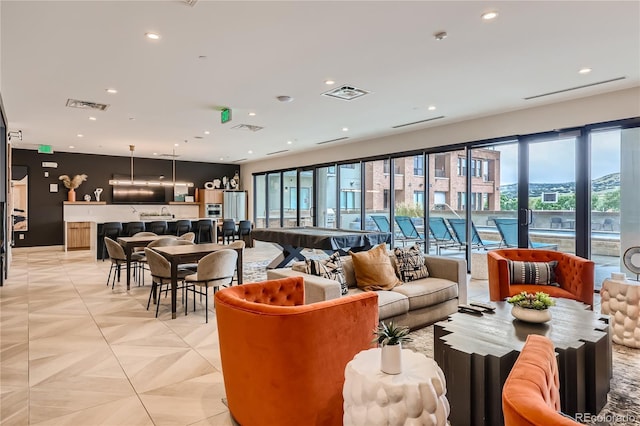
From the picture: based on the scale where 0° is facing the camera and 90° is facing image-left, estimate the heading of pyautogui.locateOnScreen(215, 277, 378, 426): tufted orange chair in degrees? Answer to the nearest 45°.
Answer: approximately 225°

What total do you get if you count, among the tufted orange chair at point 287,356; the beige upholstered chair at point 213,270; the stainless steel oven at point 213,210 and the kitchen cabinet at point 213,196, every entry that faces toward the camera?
2

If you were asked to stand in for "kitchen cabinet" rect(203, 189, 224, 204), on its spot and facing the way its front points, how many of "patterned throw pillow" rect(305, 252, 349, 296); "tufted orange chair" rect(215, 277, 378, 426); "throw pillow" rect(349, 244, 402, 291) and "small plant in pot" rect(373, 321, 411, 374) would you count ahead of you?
4

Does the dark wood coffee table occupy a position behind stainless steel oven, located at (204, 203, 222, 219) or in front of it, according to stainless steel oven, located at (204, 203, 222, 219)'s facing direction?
in front

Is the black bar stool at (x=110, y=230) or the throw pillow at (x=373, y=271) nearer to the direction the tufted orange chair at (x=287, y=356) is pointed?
the throw pillow

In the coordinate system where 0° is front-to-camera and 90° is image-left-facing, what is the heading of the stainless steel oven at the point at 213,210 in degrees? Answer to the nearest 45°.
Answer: approximately 0°

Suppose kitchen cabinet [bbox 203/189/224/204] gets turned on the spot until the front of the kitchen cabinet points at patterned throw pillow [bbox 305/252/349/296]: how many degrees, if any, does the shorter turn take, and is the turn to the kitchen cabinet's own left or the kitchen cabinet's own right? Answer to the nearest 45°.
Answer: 0° — it already faces it

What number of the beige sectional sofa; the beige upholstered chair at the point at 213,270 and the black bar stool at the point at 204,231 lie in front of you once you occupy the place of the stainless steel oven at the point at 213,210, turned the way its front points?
3

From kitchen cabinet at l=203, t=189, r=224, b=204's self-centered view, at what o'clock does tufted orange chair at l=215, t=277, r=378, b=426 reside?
The tufted orange chair is roughly at 12 o'clock from the kitchen cabinet.

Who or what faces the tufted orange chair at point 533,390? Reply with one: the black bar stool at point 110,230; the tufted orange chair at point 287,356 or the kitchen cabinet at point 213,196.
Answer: the kitchen cabinet

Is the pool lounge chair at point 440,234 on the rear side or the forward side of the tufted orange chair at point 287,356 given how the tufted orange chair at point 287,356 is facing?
on the forward side

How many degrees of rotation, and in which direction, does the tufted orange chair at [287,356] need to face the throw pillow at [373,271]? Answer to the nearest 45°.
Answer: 0° — it already faces it

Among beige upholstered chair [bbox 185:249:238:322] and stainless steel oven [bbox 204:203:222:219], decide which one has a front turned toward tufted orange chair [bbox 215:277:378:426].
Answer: the stainless steel oven

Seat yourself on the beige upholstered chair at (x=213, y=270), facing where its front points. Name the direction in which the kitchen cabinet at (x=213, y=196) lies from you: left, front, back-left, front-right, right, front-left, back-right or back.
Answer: front-right
